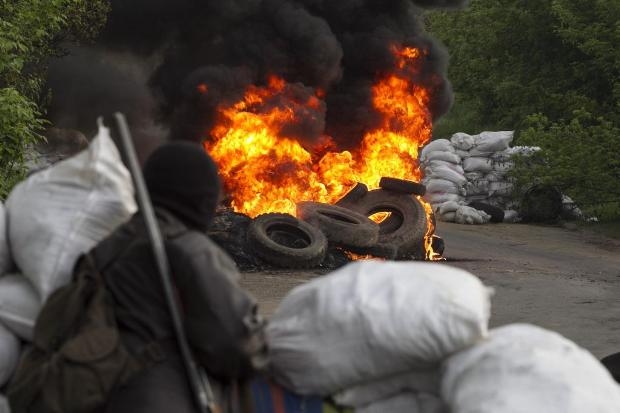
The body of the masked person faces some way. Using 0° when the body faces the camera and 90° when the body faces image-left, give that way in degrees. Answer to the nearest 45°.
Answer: approximately 180°

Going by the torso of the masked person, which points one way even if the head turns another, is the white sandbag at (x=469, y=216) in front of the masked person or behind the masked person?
in front

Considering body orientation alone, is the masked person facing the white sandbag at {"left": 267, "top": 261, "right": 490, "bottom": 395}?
no

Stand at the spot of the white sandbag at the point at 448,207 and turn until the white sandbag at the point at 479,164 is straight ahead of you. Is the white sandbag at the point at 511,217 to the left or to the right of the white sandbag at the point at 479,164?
right

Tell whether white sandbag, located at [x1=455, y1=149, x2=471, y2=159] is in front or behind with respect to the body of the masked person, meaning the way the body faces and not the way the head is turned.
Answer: in front

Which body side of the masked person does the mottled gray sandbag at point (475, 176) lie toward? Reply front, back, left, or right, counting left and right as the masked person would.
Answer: front

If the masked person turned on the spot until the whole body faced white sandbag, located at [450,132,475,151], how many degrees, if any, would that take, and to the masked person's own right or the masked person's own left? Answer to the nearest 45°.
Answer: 0° — they already face it

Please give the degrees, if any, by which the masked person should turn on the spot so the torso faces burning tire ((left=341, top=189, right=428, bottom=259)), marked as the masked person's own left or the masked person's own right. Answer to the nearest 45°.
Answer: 0° — they already face it

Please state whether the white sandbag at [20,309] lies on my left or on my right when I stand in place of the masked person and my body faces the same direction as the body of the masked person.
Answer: on my left

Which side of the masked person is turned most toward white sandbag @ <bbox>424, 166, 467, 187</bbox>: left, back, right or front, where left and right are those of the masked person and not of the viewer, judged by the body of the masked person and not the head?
front

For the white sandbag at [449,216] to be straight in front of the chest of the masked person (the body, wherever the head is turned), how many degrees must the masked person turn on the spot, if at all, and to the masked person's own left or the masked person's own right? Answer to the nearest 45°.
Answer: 0° — they already face it

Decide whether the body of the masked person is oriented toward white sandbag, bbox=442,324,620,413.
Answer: no

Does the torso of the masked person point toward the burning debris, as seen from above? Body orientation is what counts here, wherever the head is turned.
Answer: yes
